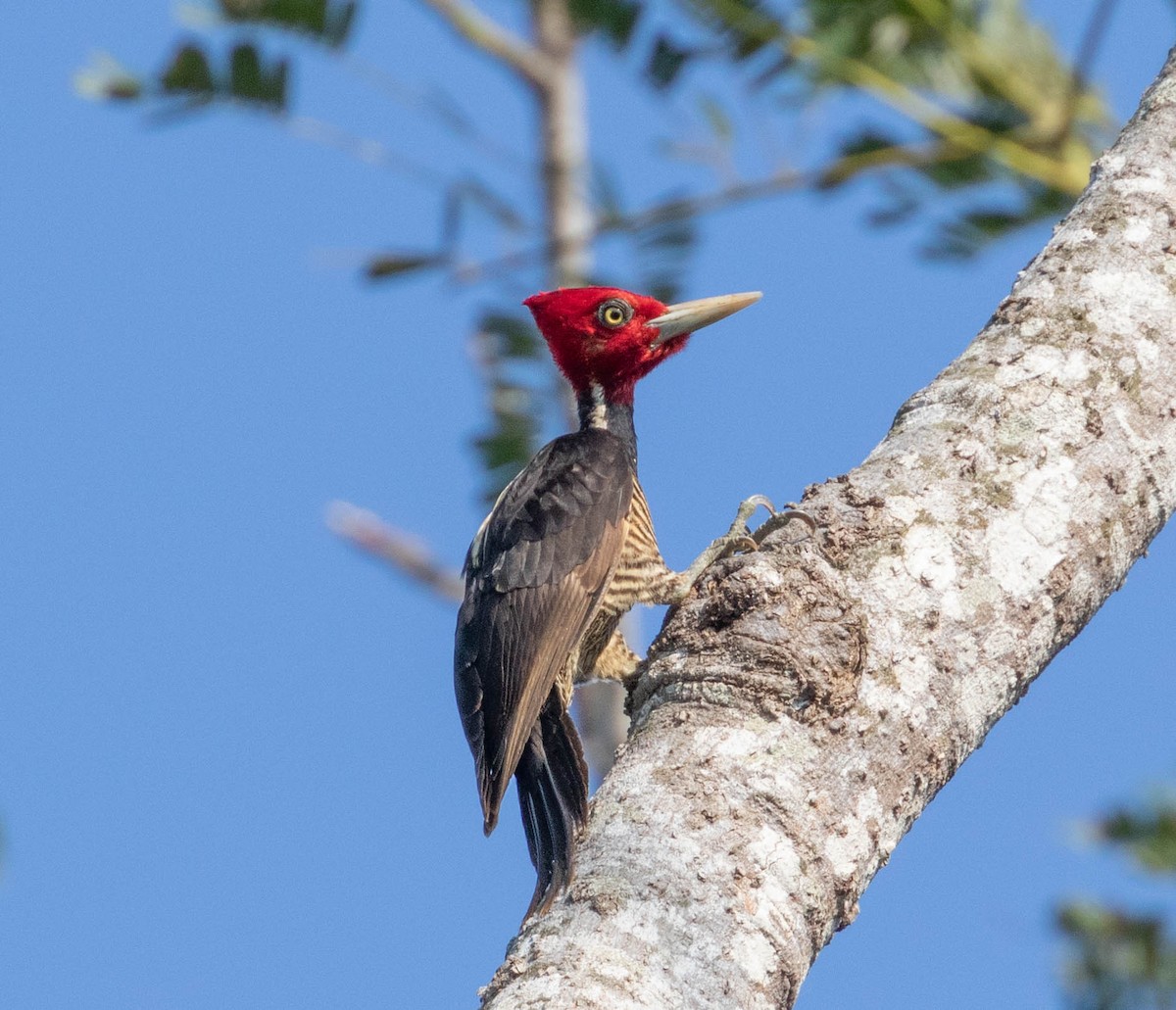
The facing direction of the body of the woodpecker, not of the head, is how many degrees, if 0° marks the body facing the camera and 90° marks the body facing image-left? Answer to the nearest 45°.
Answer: approximately 270°
